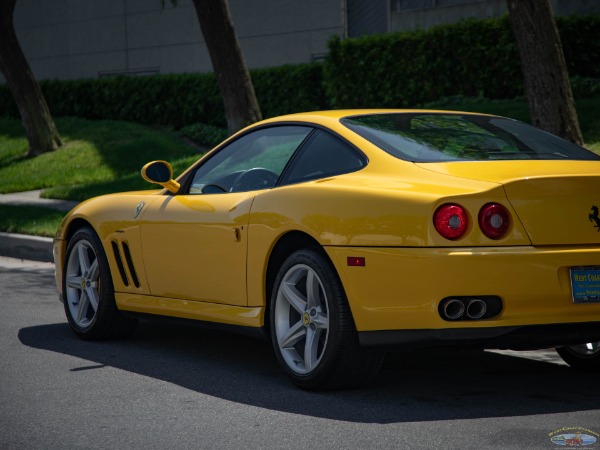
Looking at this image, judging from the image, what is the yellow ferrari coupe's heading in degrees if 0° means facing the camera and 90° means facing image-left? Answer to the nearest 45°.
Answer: approximately 135°

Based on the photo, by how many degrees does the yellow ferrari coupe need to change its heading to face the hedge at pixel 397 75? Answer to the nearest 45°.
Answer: approximately 45° to its right

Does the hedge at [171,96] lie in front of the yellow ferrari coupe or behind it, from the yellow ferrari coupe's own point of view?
in front
